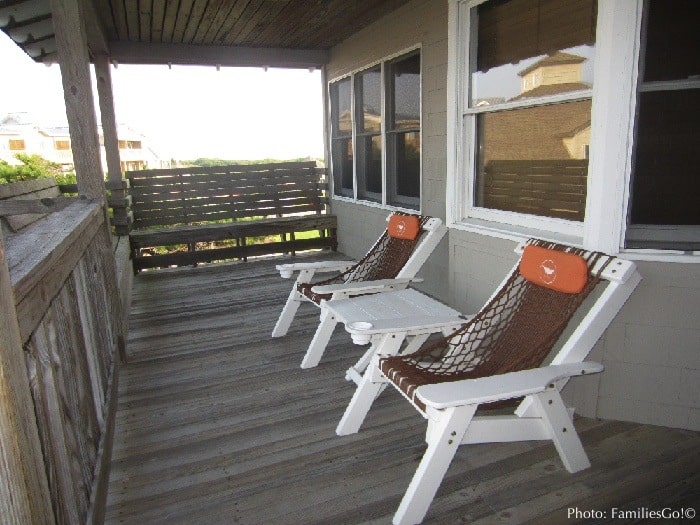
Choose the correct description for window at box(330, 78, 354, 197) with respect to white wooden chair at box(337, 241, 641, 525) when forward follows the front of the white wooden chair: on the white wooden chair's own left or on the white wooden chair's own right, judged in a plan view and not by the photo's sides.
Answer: on the white wooden chair's own right

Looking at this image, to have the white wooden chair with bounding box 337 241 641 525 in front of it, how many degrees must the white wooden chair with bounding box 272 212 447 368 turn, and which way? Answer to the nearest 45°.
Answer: approximately 45° to its left

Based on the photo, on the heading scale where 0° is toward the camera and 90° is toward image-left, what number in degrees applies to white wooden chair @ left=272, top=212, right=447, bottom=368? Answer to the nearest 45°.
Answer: approximately 45°

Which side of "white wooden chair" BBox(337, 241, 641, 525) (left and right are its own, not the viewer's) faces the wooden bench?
right

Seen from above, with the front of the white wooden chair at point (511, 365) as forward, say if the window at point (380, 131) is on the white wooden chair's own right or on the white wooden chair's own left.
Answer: on the white wooden chair's own right

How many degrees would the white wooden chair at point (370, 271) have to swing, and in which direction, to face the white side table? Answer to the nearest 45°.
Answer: approximately 45° to its left

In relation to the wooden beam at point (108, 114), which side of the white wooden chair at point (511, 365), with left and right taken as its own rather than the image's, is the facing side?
right

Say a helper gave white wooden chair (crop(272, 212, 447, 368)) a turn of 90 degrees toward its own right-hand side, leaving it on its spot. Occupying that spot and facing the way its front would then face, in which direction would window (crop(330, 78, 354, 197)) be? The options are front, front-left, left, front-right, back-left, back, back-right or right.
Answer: front-right

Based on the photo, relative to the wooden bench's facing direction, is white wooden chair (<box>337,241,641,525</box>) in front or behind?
in front

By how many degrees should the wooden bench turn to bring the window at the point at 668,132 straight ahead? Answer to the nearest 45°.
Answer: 0° — it already faces it

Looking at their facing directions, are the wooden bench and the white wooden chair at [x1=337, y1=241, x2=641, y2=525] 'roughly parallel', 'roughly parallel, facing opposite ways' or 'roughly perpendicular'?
roughly perpendicular

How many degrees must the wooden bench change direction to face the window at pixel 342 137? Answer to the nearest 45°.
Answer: approximately 90° to its left

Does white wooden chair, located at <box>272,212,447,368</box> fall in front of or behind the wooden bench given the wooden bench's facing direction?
in front
